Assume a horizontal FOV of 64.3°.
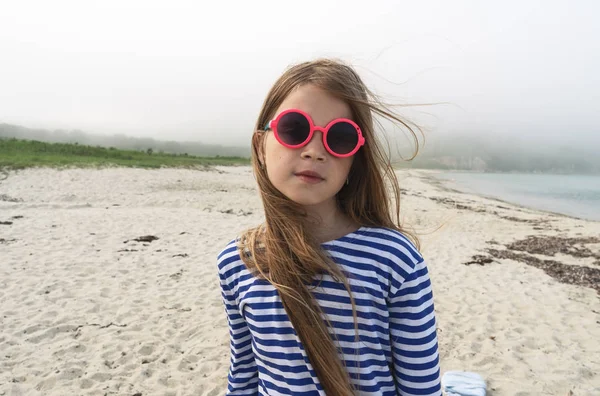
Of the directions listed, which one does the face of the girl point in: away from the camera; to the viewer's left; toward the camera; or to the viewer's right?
toward the camera

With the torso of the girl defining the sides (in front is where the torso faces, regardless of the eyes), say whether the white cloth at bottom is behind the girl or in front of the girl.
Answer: behind

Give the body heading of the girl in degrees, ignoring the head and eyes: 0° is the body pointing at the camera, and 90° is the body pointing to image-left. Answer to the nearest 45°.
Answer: approximately 0°
